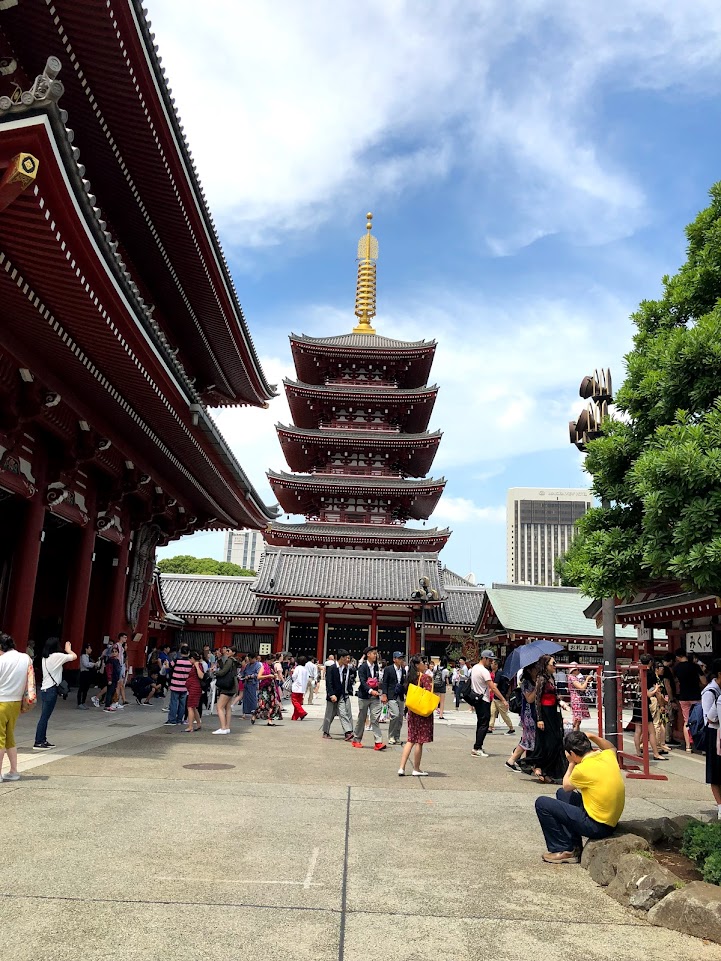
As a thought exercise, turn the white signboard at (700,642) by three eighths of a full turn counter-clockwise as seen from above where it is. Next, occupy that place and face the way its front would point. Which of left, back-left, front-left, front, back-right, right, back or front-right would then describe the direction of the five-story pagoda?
left

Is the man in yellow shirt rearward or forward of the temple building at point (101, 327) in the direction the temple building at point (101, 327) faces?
forward

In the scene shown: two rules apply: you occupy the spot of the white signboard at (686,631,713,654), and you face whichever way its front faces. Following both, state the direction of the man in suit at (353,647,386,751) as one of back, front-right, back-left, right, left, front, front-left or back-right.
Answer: front-right

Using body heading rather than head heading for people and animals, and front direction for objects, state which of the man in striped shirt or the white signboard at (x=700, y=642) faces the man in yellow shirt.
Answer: the white signboard

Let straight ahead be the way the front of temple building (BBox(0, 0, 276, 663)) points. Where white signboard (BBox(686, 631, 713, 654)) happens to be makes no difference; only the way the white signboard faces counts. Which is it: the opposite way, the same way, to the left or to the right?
to the right

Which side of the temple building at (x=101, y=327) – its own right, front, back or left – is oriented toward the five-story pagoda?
left
